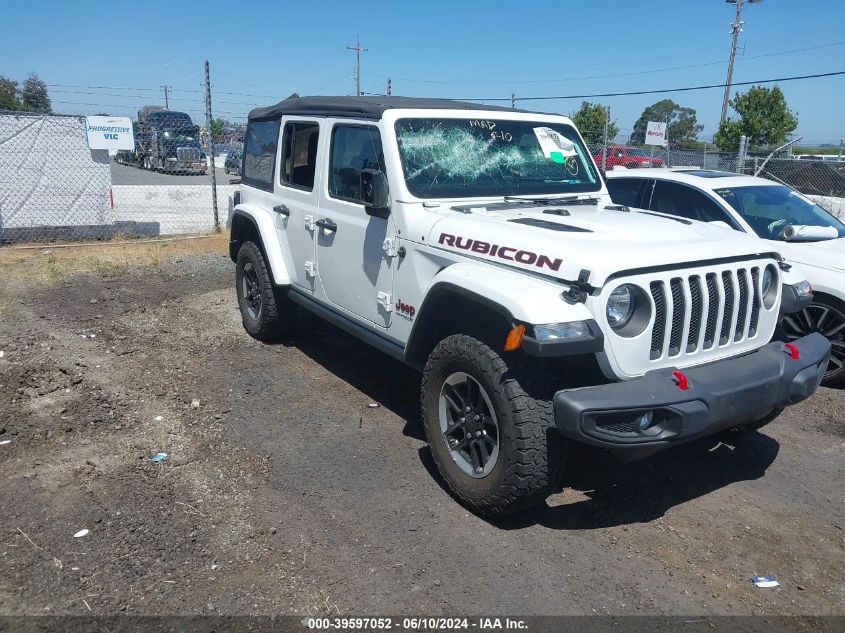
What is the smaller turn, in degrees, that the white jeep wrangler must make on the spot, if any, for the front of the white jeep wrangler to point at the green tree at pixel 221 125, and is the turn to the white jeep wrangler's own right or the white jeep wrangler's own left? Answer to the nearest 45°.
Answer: approximately 180°

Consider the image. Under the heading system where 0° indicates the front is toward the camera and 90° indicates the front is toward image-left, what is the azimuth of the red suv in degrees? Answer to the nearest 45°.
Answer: approximately 270°

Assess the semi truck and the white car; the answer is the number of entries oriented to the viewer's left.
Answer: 0

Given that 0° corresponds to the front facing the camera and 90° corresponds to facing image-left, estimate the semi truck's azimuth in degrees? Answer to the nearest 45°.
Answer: approximately 315°

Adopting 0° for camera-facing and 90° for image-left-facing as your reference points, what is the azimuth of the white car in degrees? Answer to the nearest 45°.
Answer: approximately 315°

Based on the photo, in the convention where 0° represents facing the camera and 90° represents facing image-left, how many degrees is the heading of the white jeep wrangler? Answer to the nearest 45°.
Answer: approximately 315°

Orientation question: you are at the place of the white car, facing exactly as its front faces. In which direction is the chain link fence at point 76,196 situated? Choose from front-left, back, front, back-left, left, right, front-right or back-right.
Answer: back-right

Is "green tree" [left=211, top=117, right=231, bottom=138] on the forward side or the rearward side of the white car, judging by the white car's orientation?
on the rearward side

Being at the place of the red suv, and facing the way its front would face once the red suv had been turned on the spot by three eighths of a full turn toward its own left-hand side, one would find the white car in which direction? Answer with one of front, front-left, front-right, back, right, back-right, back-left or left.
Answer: back-left

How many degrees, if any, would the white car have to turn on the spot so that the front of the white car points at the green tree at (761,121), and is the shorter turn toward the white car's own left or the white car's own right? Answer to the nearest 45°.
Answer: approximately 135° to the white car's own left
